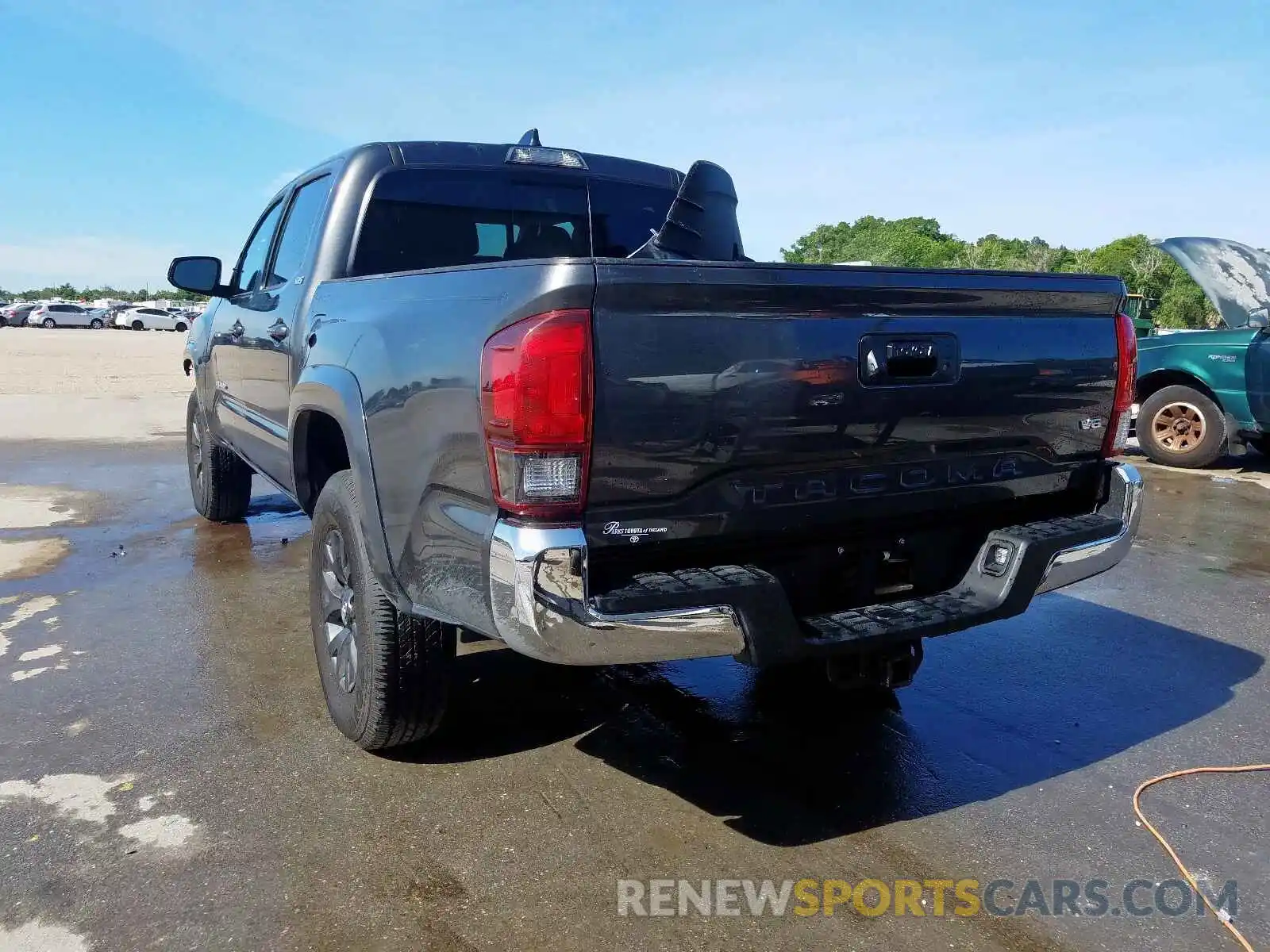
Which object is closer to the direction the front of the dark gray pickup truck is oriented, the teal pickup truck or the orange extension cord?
the teal pickup truck

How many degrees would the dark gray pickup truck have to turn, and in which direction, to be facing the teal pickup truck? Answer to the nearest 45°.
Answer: approximately 90° to its right

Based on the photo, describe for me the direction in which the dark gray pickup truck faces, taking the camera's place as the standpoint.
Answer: facing away from the viewer and to the left of the viewer

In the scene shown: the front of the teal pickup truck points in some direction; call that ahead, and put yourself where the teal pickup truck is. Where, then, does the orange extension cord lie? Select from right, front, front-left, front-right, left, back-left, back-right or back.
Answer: left

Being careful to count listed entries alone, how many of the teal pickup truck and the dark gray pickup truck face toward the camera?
0

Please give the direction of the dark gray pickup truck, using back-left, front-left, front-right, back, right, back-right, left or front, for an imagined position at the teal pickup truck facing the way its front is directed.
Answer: left

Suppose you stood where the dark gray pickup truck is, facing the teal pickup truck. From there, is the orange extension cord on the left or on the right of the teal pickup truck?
right

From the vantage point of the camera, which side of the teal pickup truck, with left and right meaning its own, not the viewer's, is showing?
left
